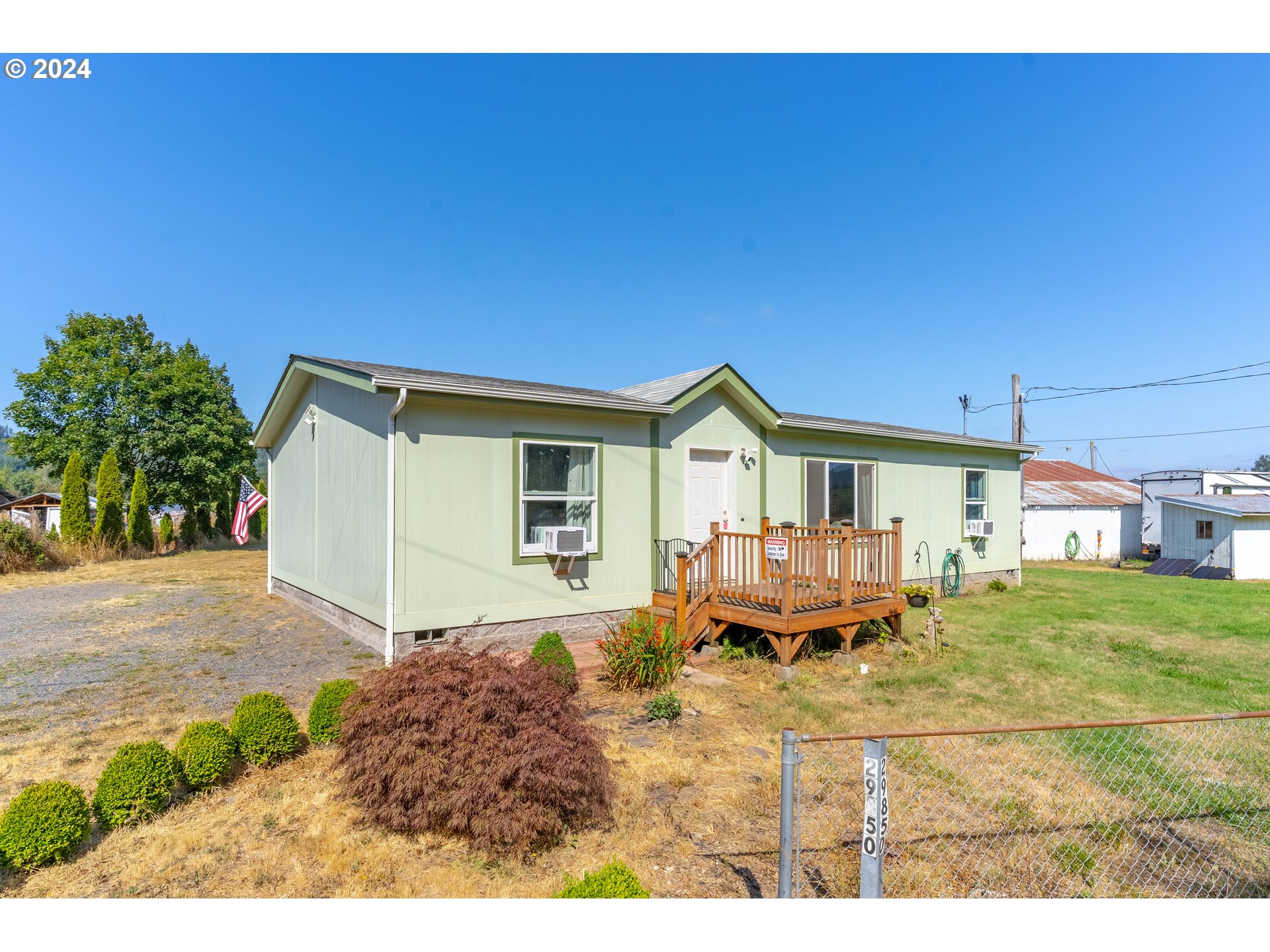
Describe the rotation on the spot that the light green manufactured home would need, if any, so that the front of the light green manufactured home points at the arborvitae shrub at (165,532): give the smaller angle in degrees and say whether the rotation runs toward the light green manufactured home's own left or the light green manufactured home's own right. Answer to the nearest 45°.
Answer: approximately 180°

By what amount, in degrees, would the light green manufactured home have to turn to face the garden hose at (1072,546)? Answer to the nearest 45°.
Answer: approximately 90° to its left

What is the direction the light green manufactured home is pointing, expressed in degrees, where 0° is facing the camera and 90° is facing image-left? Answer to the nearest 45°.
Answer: approximately 315°

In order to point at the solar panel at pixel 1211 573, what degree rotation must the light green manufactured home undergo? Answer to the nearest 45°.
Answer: approximately 90° to its left

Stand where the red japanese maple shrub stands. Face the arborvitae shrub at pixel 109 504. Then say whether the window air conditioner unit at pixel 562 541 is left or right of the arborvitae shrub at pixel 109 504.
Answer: right

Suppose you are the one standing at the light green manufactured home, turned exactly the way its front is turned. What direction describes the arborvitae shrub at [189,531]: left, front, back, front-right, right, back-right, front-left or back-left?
back

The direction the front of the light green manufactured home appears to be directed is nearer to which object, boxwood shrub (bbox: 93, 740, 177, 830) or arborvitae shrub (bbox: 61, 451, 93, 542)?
the boxwood shrub

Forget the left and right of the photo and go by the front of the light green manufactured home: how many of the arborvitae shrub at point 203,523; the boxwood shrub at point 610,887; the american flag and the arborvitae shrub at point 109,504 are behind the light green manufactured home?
3

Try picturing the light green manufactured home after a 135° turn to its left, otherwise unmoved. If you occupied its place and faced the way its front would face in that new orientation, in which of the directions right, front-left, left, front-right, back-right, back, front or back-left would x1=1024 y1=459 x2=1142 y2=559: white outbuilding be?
front-right

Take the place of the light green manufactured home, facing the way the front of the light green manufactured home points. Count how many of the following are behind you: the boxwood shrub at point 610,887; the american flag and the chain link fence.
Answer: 1

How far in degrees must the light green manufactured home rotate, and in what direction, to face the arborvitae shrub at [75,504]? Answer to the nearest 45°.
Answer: approximately 180°
